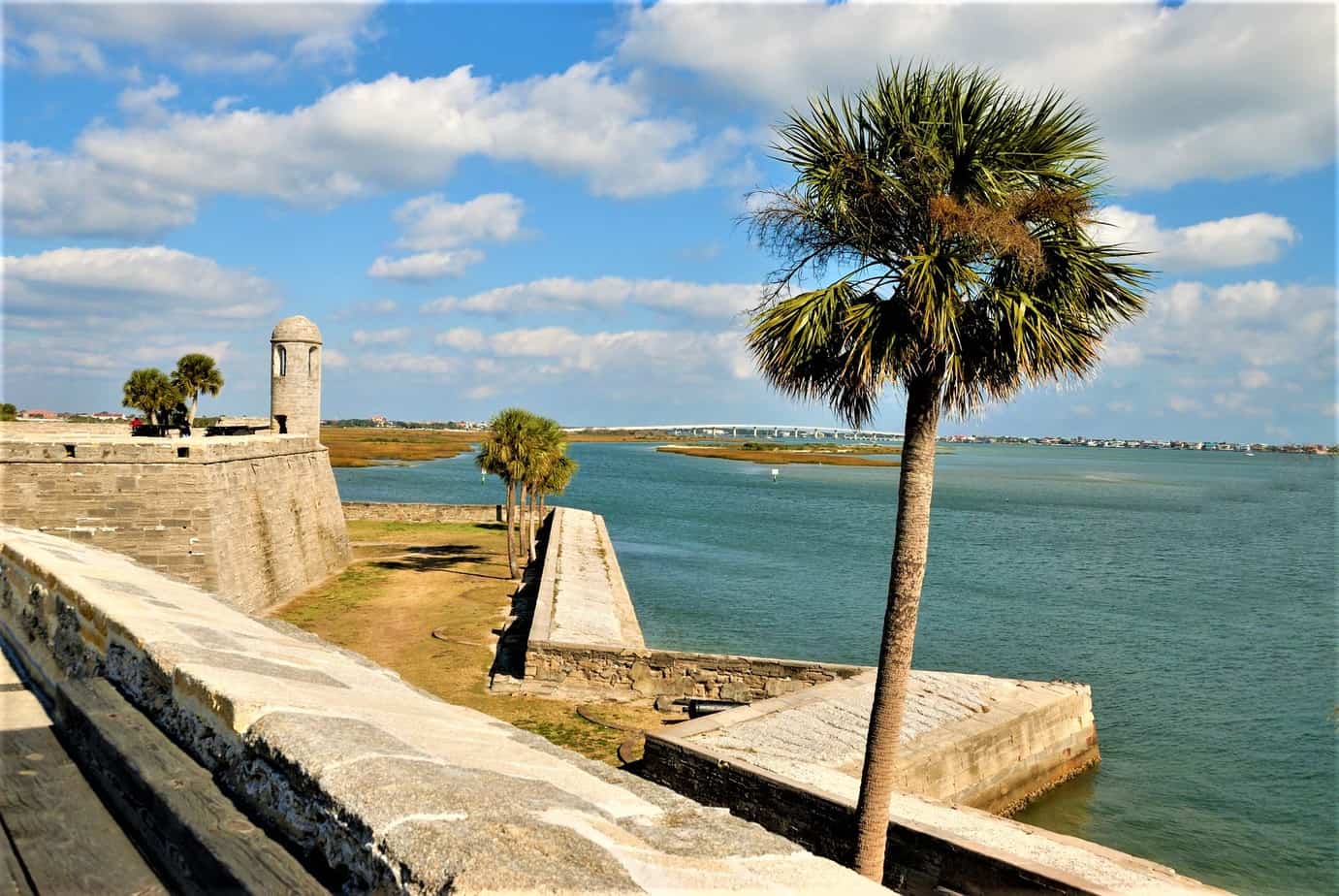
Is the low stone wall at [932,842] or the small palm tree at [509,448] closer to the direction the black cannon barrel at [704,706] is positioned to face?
the low stone wall

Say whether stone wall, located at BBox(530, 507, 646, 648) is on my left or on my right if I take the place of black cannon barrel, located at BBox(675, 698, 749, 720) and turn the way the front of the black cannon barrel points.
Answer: on my left

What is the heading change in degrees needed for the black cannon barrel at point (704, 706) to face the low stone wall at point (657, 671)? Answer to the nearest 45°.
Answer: approximately 135° to its left

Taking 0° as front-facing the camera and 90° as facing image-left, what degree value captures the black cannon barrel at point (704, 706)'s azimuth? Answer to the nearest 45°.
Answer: approximately 270°

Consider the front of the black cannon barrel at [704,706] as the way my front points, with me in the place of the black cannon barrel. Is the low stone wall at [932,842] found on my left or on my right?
on my right
